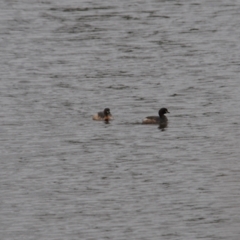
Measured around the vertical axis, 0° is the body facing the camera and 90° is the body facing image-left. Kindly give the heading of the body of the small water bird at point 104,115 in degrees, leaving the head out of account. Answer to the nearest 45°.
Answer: approximately 270°

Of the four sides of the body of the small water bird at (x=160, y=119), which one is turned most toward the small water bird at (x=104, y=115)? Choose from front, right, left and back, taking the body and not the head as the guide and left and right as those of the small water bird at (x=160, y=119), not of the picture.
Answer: back

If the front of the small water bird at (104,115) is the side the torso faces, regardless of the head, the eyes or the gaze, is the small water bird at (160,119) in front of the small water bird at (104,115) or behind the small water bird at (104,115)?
in front

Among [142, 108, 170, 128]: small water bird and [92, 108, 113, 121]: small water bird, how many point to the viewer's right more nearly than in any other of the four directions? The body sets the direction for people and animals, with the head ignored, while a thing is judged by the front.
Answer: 2

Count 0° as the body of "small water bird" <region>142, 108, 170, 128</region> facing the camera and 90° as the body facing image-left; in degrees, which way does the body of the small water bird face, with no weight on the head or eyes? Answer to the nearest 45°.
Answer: approximately 270°
